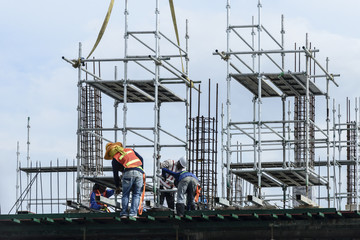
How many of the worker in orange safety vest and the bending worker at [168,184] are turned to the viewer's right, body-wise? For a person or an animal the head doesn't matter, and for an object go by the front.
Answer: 1

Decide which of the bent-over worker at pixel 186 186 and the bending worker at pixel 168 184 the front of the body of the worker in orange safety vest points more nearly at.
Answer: the bending worker
